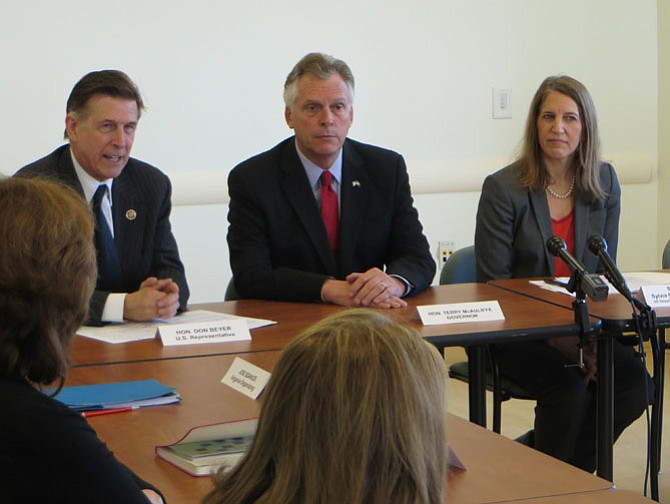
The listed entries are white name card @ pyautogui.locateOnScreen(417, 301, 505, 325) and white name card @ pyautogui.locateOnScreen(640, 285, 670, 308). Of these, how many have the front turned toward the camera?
2

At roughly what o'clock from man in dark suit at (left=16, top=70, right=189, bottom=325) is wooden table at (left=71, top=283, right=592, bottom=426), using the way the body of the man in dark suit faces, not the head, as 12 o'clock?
The wooden table is roughly at 12 o'clock from the man in dark suit.

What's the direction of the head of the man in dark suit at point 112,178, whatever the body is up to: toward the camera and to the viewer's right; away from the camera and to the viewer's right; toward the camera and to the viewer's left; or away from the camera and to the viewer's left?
toward the camera and to the viewer's right

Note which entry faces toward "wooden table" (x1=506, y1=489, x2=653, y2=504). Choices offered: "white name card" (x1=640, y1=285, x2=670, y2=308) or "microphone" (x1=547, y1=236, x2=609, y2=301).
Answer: the white name card

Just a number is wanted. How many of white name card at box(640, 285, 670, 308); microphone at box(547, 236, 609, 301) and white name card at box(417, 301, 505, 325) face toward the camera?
2

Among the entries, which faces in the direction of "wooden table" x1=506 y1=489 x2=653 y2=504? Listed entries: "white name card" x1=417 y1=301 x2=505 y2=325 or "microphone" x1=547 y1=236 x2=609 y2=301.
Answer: the white name card

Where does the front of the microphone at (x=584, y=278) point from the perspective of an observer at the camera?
facing away from the viewer and to the left of the viewer

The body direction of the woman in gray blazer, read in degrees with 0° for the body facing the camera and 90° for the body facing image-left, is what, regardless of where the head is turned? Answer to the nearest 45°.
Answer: approximately 315°

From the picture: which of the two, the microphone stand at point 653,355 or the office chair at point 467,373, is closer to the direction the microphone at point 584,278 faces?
the office chair

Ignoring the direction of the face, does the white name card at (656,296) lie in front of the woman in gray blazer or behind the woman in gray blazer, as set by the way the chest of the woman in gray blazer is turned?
in front

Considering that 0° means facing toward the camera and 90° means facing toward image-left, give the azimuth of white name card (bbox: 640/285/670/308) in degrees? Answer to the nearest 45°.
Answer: approximately 0°

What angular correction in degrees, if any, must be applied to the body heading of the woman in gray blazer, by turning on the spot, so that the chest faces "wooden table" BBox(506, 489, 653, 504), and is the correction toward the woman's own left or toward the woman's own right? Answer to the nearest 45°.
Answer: approximately 45° to the woman's own right
